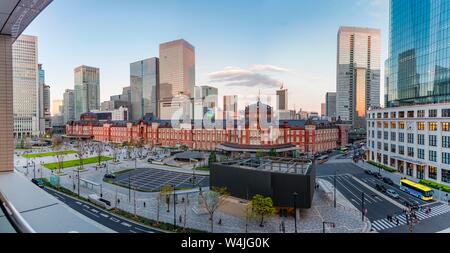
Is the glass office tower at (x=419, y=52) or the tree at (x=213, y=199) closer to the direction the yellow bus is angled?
the tree
